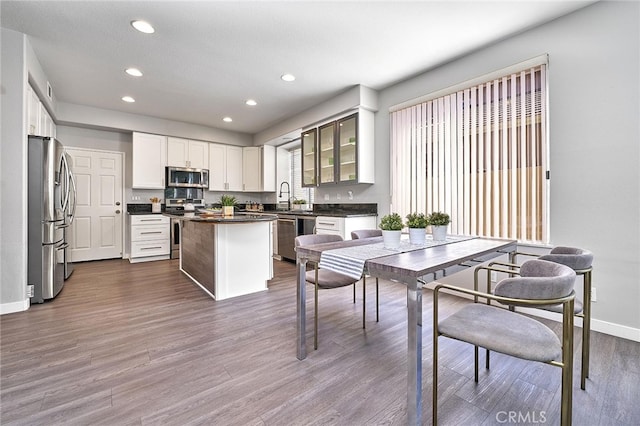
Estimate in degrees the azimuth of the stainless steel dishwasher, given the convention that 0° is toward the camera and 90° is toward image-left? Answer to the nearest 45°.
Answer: approximately 45°

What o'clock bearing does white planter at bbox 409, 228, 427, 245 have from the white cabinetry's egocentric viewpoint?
The white planter is roughly at 10 o'clock from the white cabinetry.

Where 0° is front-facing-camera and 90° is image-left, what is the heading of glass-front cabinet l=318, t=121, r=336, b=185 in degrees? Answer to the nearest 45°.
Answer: approximately 45°

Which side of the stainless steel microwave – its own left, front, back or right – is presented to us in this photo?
front

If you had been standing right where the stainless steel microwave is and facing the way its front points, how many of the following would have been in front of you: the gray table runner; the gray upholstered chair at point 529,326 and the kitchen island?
3

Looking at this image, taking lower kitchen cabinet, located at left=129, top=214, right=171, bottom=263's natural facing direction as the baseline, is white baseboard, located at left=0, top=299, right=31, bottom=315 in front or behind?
in front

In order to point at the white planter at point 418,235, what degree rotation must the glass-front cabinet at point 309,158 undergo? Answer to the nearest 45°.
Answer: approximately 45° to its left

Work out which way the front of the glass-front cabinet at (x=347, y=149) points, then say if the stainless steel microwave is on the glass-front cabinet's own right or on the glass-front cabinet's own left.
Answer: on the glass-front cabinet's own right

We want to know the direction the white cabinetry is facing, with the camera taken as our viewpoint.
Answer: facing the viewer and to the left of the viewer

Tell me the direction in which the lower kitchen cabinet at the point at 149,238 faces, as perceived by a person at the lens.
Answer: facing the viewer

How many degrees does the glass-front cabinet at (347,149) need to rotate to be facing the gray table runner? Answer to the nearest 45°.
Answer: approximately 45° to its left

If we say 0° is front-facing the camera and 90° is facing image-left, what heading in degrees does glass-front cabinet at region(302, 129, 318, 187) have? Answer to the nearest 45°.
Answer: approximately 45°

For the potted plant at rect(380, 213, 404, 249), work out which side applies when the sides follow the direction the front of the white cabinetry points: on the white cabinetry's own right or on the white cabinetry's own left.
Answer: on the white cabinetry's own left

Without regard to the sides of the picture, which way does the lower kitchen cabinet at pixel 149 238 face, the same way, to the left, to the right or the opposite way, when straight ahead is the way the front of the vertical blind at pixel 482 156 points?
to the left

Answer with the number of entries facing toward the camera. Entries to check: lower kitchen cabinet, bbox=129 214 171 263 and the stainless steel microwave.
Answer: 2

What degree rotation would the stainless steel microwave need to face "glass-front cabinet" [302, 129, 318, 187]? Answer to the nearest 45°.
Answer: approximately 45° to its left
